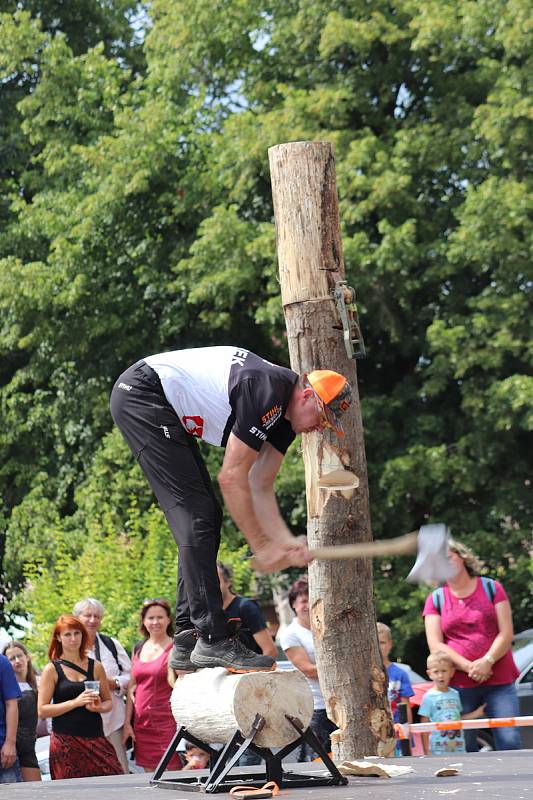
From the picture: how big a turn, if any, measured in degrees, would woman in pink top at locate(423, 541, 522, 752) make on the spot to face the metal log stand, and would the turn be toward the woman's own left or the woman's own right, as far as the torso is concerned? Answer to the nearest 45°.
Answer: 0° — they already face it

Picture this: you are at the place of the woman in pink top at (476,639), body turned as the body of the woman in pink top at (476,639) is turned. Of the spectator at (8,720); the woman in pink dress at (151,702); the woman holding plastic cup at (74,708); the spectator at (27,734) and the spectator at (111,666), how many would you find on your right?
5

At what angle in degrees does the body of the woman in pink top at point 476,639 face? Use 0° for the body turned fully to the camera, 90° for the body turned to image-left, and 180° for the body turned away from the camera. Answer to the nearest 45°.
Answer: approximately 0°

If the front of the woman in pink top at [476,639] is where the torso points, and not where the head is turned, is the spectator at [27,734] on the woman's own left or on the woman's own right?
on the woman's own right

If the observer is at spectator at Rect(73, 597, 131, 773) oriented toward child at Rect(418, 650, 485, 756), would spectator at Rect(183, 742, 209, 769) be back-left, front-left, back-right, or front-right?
front-right

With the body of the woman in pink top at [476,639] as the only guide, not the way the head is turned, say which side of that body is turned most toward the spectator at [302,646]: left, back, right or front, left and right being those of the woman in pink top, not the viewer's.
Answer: right

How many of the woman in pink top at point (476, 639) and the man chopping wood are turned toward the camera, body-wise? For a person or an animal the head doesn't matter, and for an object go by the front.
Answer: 1

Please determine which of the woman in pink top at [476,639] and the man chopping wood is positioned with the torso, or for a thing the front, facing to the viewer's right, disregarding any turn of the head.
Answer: the man chopping wood

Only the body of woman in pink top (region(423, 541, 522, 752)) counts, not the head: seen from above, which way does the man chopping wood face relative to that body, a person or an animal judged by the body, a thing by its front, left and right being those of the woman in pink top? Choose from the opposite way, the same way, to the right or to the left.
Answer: to the left

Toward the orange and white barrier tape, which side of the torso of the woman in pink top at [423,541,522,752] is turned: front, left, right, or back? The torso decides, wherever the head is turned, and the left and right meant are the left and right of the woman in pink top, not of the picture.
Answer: front

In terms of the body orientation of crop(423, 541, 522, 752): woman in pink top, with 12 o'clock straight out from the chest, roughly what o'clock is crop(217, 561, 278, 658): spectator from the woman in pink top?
The spectator is roughly at 2 o'clock from the woman in pink top.

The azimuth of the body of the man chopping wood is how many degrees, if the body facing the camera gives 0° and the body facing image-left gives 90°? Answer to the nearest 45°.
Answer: approximately 270°

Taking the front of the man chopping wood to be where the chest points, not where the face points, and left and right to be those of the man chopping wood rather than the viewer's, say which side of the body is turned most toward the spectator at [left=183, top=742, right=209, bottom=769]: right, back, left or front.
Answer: left

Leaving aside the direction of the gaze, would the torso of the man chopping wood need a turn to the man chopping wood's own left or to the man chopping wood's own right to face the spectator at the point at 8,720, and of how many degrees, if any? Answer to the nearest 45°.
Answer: approximately 135° to the man chopping wood's own left
